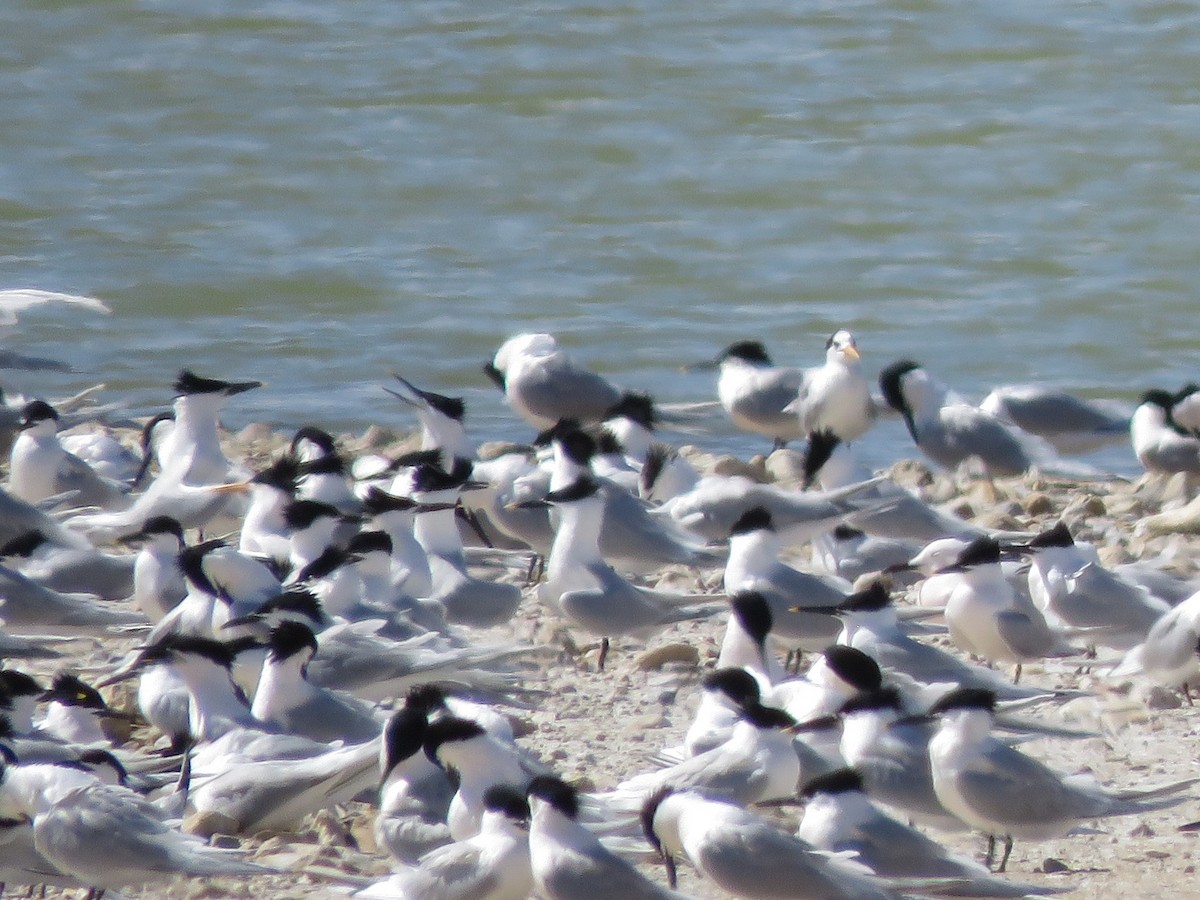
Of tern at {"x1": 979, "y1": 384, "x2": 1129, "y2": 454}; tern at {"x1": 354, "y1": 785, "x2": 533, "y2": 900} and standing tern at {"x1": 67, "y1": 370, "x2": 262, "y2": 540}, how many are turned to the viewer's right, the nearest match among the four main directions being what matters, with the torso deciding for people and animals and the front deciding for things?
2

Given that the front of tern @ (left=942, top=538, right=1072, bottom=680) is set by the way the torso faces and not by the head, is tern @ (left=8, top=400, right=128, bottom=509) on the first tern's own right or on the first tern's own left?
on the first tern's own right

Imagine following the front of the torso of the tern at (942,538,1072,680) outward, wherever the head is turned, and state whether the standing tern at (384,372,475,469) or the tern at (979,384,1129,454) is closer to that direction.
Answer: the standing tern

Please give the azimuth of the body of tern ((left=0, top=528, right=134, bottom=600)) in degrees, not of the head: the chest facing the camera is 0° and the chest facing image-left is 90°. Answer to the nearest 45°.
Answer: approximately 90°

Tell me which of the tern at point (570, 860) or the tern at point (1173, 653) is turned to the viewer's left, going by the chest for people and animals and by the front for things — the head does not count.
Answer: the tern at point (570, 860)

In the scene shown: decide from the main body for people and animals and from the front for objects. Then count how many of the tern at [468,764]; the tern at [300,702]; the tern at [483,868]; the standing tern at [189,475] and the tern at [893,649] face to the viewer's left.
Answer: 3

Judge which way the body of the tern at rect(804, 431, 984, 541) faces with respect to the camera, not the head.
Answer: to the viewer's left

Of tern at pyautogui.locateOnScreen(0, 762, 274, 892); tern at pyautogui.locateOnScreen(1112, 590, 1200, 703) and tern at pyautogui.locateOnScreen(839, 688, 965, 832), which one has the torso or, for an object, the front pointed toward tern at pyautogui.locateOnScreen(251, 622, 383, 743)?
tern at pyautogui.locateOnScreen(839, 688, 965, 832)

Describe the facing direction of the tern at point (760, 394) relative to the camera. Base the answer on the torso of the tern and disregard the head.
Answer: to the viewer's left

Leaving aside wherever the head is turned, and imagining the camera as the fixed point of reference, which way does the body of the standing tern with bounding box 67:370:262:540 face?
to the viewer's right

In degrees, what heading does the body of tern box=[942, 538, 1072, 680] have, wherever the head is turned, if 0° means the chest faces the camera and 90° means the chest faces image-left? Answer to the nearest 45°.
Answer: approximately 45°

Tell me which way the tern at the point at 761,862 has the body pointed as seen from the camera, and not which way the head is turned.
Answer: to the viewer's left

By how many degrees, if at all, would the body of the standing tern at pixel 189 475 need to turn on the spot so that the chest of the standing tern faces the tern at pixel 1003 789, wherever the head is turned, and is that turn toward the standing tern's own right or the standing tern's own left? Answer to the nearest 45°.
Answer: approximately 45° to the standing tern's own right

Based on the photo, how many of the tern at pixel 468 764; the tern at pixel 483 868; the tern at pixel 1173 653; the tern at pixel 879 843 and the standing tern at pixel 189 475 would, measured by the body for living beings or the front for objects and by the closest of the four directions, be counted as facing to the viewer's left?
2

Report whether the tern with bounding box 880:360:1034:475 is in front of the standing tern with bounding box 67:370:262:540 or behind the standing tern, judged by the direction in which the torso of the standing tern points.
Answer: in front

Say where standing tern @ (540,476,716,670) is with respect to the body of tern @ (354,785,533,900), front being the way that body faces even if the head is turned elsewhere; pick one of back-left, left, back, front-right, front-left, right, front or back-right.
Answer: left

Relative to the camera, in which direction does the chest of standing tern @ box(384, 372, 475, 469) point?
to the viewer's left

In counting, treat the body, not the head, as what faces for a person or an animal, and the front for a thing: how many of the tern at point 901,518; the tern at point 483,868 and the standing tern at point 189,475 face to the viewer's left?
1

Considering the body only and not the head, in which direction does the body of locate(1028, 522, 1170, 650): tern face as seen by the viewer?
to the viewer's left

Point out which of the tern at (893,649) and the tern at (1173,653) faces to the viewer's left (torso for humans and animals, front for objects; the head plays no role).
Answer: the tern at (893,649)

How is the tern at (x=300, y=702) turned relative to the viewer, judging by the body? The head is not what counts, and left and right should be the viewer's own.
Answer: facing to the left of the viewer
